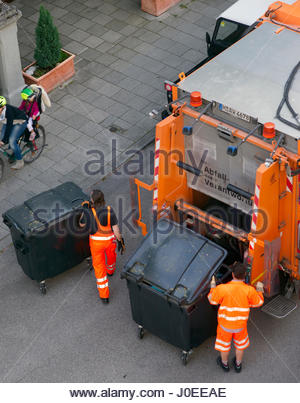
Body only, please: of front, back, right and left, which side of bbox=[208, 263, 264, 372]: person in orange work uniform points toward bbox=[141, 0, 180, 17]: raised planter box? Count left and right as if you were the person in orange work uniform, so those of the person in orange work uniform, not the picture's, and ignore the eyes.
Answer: front

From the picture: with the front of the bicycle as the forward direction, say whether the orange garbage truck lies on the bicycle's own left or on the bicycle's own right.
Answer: on the bicycle's own left

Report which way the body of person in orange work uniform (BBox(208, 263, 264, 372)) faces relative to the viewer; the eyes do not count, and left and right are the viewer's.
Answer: facing away from the viewer

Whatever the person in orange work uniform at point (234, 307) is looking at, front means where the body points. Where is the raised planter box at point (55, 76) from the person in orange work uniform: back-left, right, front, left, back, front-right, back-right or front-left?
front-left

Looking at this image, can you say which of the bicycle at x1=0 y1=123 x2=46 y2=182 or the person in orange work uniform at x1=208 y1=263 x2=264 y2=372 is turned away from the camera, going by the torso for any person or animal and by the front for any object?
the person in orange work uniform

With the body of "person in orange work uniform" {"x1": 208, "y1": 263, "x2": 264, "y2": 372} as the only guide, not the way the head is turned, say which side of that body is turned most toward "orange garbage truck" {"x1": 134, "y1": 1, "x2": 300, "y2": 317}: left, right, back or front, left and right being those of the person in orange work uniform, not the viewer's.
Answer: front

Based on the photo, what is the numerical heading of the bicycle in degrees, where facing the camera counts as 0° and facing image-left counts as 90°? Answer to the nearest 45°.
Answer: approximately 45°
